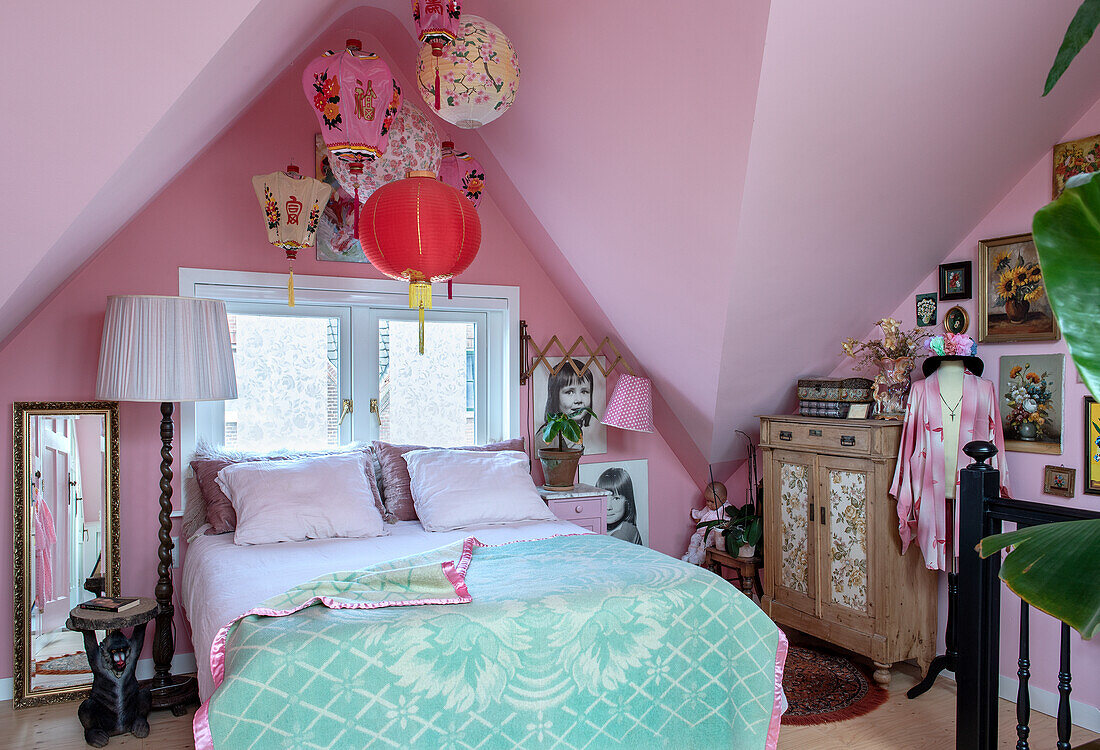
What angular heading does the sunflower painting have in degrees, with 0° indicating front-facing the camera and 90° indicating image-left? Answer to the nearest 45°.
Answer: approximately 45°

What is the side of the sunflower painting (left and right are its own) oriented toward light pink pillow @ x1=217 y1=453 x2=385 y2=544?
front

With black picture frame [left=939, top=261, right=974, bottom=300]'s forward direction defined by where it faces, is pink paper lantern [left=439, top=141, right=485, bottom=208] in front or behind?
in front

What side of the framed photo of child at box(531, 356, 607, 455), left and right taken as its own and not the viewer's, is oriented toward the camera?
front

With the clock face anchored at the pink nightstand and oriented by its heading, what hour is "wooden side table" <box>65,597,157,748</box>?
The wooden side table is roughly at 2 o'clock from the pink nightstand.

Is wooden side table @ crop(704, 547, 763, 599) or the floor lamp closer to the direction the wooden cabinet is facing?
the floor lamp

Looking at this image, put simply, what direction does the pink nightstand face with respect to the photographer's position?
facing the viewer

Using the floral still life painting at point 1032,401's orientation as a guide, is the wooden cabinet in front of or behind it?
in front

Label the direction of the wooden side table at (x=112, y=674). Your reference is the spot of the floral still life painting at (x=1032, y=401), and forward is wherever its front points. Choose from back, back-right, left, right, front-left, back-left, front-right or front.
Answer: front

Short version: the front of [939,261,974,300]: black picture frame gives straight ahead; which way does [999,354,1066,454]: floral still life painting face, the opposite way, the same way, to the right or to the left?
the same way

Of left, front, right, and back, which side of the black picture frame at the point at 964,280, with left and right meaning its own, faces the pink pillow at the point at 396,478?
front

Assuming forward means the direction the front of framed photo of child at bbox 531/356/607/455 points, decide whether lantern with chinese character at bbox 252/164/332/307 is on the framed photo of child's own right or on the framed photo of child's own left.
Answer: on the framed photo of child's own right

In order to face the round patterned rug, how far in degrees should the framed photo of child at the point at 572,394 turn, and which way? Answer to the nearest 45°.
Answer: approximately 45° to its left

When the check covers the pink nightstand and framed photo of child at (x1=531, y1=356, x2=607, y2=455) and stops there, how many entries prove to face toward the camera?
2

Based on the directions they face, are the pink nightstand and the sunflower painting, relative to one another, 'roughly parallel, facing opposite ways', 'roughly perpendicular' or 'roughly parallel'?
roughly perpendicular
